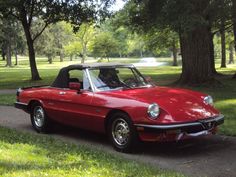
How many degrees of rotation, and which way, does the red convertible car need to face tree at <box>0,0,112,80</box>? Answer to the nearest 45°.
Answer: approximately 135° to its left

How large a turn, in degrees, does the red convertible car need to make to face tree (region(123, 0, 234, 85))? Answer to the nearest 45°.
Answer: approximately 135° to its left

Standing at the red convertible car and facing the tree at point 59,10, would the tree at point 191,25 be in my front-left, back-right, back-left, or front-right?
front-right

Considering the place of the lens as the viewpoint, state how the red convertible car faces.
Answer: facing the viewer and to the right of the viewer

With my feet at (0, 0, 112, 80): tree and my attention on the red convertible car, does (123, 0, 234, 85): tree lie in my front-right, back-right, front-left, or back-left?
front-left
